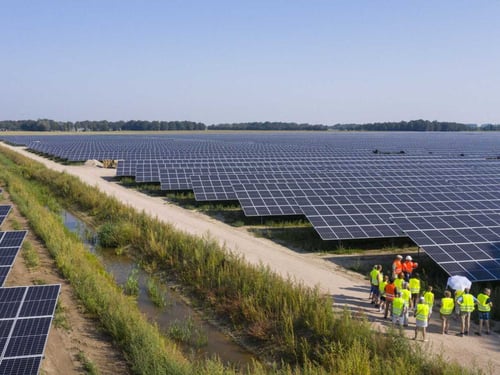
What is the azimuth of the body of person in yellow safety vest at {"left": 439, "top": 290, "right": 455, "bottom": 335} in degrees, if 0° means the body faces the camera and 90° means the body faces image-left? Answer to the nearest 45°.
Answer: approximately 180°

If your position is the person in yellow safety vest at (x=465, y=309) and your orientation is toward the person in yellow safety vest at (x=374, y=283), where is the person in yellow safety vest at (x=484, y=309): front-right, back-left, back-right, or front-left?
back-right

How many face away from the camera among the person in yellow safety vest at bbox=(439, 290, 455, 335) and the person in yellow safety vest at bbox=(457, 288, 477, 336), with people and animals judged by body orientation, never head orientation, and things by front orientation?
2

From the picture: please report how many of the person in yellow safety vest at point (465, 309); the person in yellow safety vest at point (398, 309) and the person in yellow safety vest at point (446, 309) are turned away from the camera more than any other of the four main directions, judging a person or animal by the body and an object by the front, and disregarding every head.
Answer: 3

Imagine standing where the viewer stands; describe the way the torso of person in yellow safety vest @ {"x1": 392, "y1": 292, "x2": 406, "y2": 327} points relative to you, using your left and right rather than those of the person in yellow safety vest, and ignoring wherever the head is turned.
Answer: facing away from the viewer

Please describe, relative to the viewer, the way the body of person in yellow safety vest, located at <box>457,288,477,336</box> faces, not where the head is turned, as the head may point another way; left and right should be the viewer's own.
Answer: facing away from the viewer
